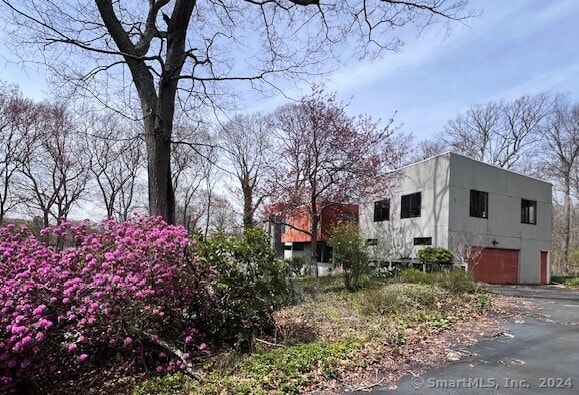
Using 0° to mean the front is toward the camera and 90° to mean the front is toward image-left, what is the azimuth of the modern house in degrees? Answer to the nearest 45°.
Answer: approximately 315°

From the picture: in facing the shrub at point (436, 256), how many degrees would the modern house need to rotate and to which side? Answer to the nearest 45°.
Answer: approximately 45° to its right

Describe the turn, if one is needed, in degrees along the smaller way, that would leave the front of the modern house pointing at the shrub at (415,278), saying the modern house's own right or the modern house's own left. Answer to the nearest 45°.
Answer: approximately 45° to the modern house's own right

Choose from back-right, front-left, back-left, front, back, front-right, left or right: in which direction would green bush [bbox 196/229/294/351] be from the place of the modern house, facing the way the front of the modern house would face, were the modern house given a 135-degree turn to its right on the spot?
left

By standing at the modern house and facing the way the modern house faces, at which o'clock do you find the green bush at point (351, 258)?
The green bush is roughly at 2 o'clock from the modern house.

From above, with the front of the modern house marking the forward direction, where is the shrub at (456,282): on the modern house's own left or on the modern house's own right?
on the modern house's own right
